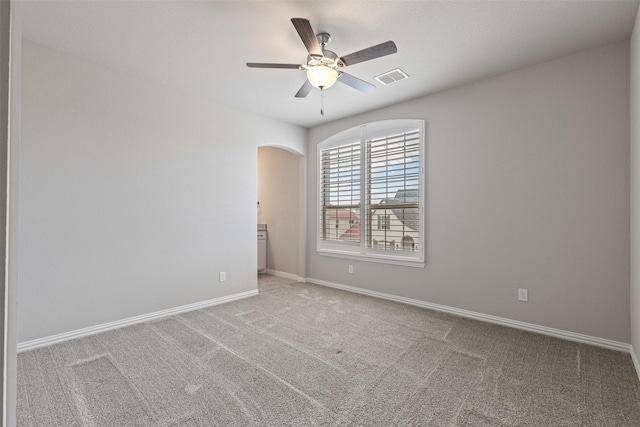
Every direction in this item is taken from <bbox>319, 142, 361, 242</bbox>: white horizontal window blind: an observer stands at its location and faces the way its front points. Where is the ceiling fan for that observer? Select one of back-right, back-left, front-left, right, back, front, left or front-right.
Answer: front-left

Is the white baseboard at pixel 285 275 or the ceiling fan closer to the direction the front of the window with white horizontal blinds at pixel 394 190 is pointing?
the ceiling fan

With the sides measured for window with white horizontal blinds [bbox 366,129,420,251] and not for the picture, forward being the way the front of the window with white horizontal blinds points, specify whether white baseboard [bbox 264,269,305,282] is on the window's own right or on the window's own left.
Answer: on the window's own right

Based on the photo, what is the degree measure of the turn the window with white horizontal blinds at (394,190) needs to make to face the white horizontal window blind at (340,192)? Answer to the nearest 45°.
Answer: approximately 90° to its right

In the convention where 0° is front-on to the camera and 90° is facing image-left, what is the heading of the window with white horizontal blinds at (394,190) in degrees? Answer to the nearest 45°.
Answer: approximately 45°

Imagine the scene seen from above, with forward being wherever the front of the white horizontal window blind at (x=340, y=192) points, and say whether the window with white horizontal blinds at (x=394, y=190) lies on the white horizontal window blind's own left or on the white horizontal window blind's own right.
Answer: on the white horizontal window blind's own left

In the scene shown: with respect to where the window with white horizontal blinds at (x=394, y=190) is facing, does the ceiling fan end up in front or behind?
in front

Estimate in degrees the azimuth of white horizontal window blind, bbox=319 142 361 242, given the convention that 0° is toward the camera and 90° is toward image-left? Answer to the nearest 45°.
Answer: approximately 45°
